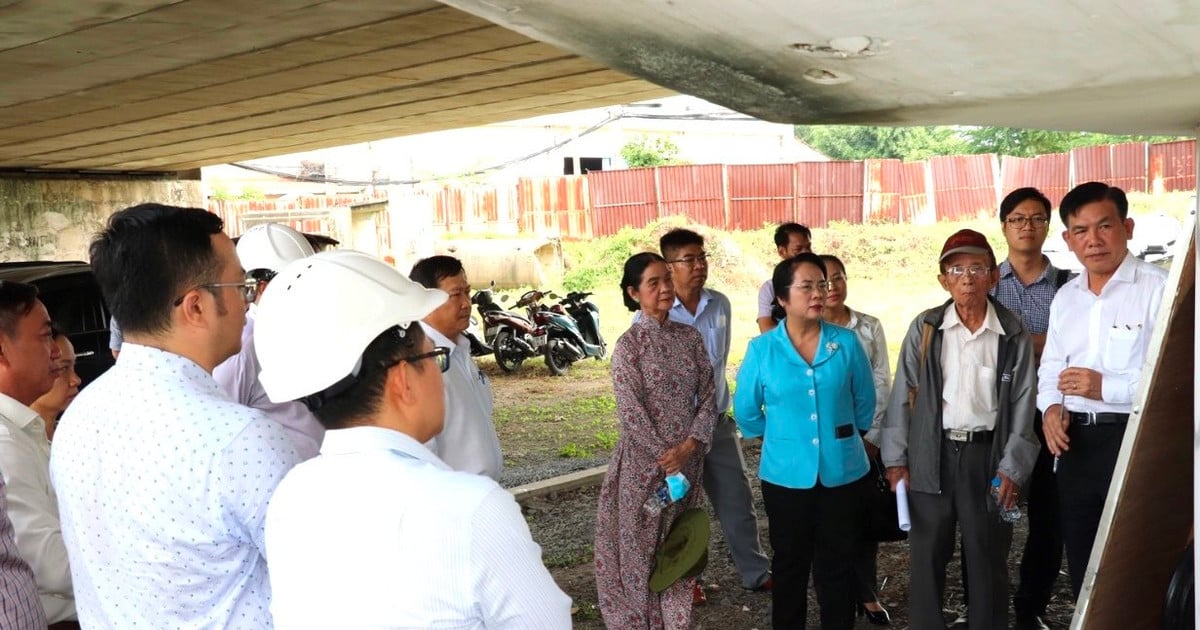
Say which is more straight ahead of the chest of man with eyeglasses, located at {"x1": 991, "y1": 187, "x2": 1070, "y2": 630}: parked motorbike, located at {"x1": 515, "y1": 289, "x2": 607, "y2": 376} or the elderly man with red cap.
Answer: the elderly man with red cap

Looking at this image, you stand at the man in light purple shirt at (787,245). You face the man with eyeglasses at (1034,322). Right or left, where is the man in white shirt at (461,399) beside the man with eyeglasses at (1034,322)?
right

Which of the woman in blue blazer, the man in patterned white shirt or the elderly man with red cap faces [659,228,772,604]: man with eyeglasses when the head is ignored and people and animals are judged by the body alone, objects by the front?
the man in patterned white shirt

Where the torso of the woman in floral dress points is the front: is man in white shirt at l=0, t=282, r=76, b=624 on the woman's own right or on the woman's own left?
on the woman's own right

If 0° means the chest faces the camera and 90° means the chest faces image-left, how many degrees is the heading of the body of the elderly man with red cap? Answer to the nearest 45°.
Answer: approximately 0°

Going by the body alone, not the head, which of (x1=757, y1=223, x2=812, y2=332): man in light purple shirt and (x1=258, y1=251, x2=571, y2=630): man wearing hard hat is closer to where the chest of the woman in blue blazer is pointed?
the man wearing hard hat

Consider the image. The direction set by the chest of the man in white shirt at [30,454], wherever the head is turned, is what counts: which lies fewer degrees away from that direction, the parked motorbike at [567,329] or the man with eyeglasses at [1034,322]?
the man with eyeglasses

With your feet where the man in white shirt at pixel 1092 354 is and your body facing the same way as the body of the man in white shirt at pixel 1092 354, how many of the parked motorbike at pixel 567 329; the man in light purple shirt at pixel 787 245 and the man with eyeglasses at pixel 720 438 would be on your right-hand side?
3

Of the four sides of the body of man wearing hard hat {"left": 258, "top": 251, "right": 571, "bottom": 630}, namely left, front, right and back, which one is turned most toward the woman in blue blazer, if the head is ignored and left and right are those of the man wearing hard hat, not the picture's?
front

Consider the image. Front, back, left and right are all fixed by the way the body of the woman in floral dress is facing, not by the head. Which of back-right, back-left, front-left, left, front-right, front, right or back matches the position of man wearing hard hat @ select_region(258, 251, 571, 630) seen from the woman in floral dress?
front-right

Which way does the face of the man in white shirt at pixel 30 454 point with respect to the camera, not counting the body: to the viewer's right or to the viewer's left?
to the viewer's right

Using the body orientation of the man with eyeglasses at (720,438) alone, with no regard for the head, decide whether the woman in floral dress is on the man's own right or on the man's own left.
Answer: on the man's own right

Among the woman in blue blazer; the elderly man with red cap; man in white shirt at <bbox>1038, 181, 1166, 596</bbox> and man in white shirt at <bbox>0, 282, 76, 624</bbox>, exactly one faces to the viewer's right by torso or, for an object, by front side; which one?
man in white shirt at <bbox>0, 282, 76, 624</bbox>

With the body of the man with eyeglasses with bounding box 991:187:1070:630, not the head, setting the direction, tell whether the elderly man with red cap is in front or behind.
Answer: in front
